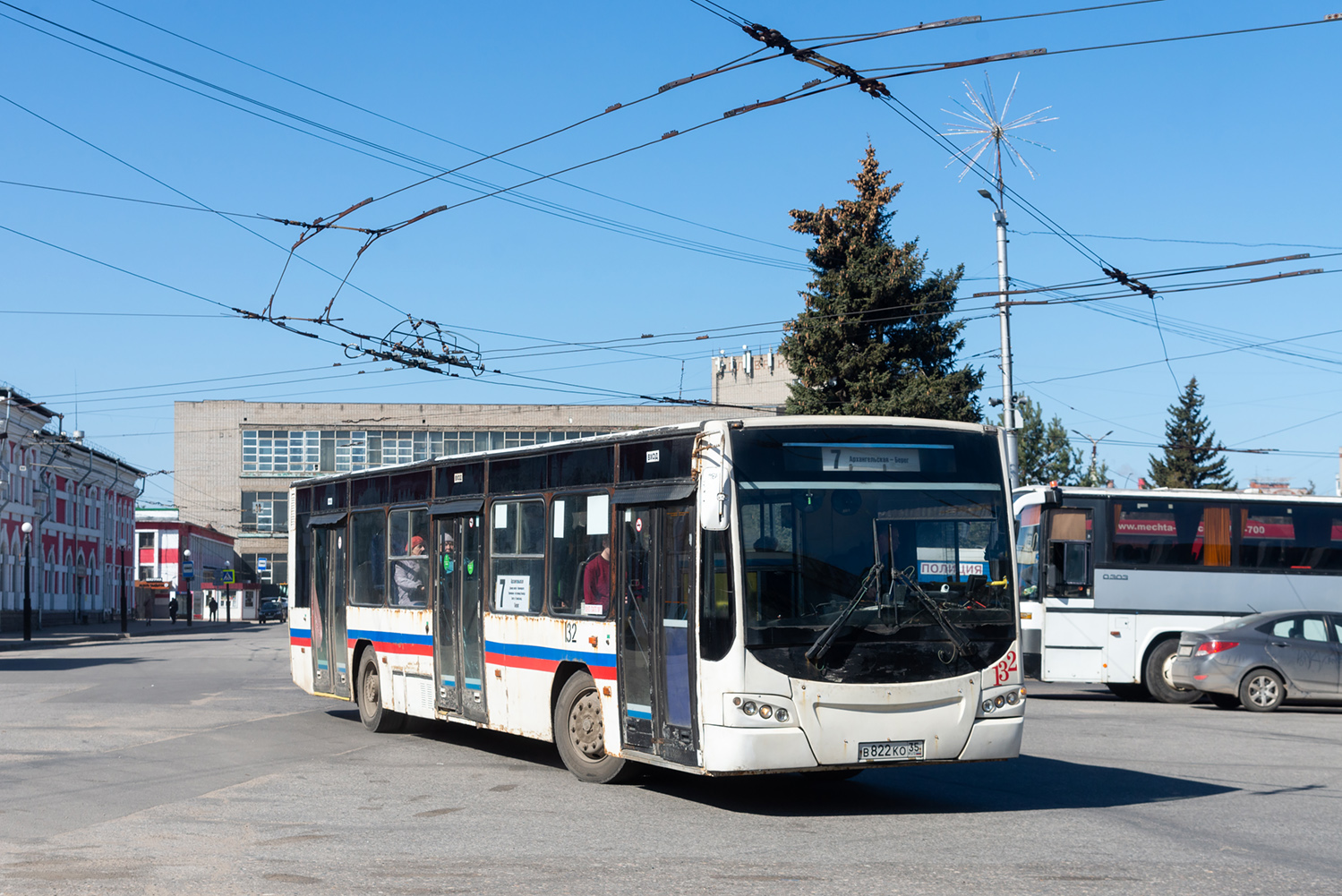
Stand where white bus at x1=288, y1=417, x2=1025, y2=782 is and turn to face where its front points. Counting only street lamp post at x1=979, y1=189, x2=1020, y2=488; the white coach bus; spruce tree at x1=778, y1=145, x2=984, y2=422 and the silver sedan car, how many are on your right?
0

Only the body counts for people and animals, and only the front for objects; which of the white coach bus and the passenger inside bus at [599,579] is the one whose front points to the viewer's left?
the white coach bus

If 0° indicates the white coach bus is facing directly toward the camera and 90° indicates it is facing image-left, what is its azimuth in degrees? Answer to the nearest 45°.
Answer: approximately 90°

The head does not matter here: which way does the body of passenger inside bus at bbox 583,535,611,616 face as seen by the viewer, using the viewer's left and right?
facing the viewer and to the right of the viewer

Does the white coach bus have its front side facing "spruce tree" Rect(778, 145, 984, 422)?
no

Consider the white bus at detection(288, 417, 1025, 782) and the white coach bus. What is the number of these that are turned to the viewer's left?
1

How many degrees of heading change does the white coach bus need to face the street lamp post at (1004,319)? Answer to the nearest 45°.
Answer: approximately 90° to its right

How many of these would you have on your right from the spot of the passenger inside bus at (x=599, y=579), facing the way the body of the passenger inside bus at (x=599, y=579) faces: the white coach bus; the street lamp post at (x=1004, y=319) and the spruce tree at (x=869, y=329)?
0

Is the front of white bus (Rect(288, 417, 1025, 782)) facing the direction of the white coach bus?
no

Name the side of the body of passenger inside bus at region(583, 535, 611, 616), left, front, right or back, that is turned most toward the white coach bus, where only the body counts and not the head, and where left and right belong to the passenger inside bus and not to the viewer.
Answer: left

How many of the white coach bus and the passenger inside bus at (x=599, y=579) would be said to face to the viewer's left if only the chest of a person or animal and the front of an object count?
1

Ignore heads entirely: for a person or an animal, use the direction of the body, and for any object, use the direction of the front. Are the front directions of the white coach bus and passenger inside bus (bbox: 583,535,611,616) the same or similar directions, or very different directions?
very different directions

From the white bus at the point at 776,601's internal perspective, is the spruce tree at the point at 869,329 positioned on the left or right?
on its left

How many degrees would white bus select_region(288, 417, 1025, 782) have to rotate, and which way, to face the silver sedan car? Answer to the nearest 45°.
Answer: approximately 90° to its left

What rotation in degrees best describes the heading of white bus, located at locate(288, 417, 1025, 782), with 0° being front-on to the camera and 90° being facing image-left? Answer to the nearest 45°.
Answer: approximately 315°

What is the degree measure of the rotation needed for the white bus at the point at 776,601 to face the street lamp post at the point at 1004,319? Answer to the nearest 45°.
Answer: approximately 135° to its left
